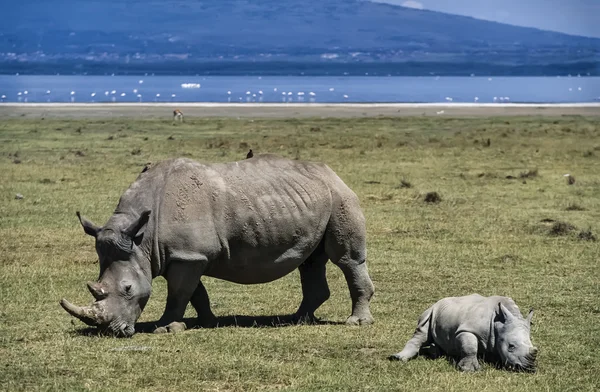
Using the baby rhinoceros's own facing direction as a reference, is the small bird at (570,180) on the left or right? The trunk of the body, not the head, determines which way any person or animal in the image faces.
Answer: on its left

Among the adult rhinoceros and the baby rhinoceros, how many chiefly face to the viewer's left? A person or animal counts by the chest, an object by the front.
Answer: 1

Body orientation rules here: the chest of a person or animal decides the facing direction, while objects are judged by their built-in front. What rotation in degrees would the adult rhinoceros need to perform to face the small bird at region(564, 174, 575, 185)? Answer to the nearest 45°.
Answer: approximately 135° to its right

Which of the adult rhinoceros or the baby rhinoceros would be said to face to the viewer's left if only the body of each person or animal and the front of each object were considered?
the adult rhinoceros

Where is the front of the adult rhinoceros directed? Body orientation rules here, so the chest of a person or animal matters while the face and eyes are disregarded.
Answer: to the viewer's left

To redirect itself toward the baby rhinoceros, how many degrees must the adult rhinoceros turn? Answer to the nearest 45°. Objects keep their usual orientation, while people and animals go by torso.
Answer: approximately 135° to its left
